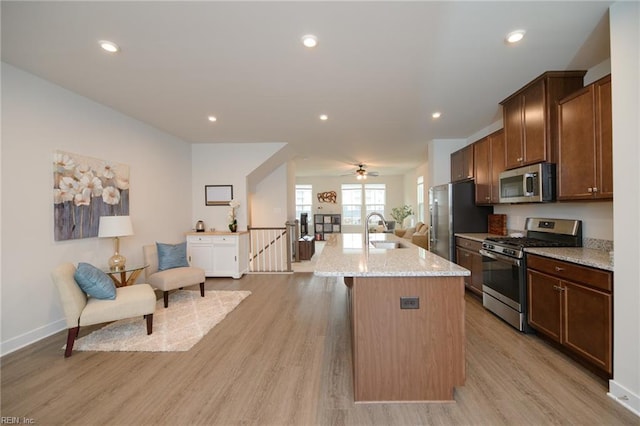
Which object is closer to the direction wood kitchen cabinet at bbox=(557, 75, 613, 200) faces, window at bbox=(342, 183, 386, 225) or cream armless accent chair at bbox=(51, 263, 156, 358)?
the cream armless accent chair

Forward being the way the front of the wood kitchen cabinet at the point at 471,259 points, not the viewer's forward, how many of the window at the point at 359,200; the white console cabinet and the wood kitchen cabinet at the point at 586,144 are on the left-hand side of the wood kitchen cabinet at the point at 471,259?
1

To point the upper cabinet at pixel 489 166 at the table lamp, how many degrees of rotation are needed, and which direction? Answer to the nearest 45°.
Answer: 0° — it already faces it

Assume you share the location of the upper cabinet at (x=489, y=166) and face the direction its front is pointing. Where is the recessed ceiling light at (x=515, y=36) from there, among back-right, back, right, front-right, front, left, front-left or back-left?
front-left

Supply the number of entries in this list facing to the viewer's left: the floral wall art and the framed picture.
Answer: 0

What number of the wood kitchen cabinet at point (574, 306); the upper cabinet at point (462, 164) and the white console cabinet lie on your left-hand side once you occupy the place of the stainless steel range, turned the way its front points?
1

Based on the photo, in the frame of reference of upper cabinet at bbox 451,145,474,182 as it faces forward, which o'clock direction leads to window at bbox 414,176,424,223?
The window is roughly at 4 o'clock from the upper cabinet.

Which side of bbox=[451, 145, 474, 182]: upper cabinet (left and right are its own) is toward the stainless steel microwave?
left

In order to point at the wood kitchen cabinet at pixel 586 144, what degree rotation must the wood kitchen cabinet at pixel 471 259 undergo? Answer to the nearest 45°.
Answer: approximately 90° to its left

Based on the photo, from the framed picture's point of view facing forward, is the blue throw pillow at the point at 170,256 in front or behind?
in front

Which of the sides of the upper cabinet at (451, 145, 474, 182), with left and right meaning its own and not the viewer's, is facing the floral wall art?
front

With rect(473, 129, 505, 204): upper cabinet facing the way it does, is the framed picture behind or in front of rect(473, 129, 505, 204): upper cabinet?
in front
